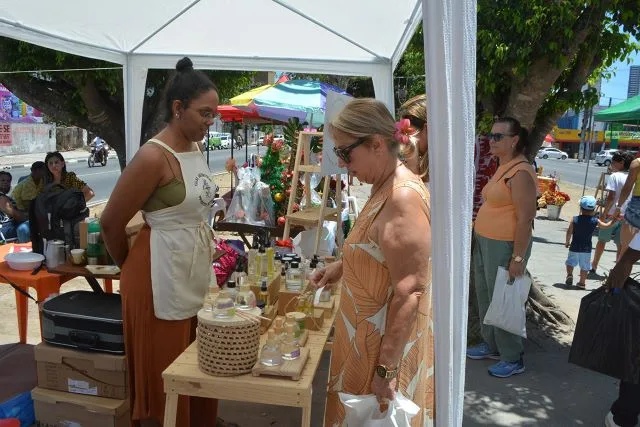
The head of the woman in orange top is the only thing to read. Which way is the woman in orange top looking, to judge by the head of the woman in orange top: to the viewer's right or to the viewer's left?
to the viewer's left

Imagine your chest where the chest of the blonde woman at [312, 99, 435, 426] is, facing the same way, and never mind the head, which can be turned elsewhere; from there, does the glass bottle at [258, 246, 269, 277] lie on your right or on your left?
on your right

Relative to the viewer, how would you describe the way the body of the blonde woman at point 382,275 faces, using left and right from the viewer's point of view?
facing to the left of the viewer

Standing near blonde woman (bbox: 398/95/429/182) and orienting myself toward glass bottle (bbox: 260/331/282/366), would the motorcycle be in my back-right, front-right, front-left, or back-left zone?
back-right
